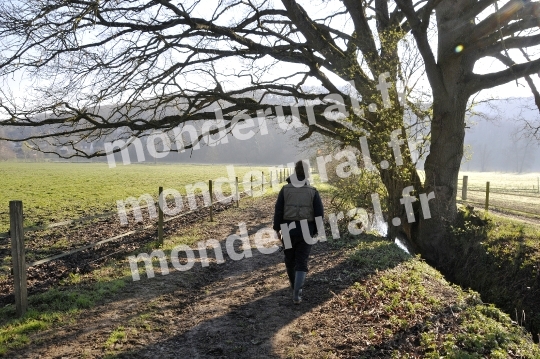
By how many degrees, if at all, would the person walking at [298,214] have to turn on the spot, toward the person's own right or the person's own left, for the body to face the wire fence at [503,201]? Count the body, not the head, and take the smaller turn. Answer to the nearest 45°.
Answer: approximately 45° to the person's own right

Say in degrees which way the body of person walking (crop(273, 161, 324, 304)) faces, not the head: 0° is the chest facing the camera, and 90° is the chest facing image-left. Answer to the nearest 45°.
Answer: approximately 180°
